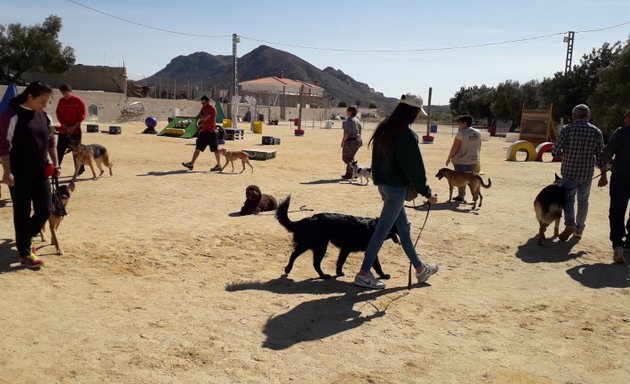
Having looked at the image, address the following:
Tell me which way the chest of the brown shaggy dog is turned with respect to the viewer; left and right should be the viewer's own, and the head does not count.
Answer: facing the viewer and to the left of the viewer

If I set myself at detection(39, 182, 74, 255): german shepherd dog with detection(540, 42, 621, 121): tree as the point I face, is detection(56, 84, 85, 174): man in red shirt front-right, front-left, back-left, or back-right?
front-left

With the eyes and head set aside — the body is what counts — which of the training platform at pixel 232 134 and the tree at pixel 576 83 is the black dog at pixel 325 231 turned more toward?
the tree

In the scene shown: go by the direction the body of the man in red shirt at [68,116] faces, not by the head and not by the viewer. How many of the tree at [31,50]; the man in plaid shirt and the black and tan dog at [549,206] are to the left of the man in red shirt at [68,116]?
2

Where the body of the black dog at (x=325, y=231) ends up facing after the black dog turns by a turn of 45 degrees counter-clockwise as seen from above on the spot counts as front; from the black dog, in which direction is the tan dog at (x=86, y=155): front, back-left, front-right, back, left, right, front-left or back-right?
left

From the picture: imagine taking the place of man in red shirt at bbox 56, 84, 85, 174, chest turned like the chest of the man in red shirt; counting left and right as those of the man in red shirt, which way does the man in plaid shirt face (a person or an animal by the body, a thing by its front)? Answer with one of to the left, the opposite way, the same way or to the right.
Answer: the opposite way

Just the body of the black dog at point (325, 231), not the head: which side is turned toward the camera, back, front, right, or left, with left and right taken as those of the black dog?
right

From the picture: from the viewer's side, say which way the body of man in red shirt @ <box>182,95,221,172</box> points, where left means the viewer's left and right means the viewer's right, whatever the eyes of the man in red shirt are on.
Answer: facing to the left of the viewer

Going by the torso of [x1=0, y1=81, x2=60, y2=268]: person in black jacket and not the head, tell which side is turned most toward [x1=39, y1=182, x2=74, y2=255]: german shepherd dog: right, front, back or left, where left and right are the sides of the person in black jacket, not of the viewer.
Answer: left

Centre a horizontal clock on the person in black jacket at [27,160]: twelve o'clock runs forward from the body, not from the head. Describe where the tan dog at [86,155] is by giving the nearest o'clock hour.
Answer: The tan dog is roughly at 8 o'clock from the person in black jacket.

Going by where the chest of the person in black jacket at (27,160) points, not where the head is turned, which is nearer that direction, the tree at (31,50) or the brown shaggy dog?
the brown shaggy dog

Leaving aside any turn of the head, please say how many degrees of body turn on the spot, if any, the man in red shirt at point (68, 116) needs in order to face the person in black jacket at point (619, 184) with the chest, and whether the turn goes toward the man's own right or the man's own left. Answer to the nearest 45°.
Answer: approximately 90° to the man's own left

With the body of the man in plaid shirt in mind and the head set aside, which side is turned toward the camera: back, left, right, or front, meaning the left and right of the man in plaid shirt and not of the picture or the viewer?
back

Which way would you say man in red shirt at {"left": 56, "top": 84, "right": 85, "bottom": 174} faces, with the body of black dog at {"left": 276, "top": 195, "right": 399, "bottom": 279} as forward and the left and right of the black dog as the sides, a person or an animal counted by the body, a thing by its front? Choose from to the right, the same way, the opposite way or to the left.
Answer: to the right

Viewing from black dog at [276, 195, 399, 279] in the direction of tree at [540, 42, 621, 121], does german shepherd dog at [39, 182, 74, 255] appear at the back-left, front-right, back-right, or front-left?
back-left
